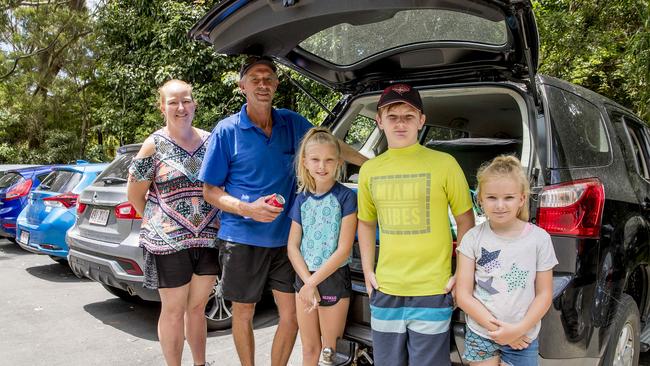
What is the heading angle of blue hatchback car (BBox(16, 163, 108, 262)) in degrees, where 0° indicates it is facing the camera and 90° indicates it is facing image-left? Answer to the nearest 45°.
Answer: approximately 225°

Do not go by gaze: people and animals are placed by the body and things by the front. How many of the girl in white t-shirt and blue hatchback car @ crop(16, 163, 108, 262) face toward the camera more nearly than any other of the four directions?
1

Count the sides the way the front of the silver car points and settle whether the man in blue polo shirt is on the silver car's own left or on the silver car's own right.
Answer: on the silver car's own right

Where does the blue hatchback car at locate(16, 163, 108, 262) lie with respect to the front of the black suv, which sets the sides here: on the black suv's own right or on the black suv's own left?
on the black suv's own left

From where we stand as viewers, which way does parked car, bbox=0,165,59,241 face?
facing away from the viewer and to the right of the viewer

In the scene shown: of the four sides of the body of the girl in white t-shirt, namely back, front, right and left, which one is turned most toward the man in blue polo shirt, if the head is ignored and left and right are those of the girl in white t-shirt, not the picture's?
right

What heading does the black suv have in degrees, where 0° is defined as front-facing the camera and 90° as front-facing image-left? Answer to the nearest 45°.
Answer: approximately 225°

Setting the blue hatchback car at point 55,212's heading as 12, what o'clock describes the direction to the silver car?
The silver car is roughly at 4 o'clock from the blue hatchback car.

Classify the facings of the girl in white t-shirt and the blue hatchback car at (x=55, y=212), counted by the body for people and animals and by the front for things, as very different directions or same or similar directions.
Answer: very different directions

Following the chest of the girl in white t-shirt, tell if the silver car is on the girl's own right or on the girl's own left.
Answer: on the girl's own right
